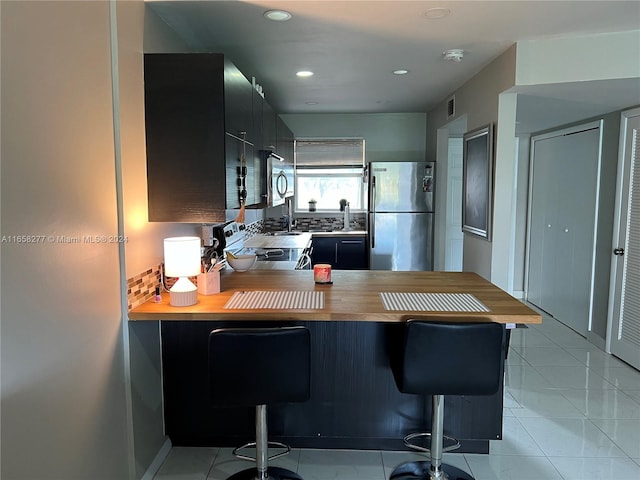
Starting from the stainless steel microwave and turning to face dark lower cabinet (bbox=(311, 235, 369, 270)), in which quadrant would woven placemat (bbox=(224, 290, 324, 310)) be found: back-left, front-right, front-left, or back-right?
back-right

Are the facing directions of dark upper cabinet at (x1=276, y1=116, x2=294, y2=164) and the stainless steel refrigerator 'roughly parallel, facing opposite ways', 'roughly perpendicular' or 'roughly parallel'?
roughly perpendicular

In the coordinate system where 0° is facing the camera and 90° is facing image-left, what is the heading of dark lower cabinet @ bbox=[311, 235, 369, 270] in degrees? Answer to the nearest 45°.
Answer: approximately 0°

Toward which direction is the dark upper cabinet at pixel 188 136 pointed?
to the viewer's right

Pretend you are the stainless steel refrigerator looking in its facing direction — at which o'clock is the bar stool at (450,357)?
The bar stool is roughly at 12 o'clock from the stainless steel refrigerator.

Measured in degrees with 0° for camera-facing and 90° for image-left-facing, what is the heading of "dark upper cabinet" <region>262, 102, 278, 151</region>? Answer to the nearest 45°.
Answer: approximately 270°

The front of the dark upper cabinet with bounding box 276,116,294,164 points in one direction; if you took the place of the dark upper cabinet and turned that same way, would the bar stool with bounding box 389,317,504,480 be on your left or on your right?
on your right

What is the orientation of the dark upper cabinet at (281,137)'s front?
to the viewer's right

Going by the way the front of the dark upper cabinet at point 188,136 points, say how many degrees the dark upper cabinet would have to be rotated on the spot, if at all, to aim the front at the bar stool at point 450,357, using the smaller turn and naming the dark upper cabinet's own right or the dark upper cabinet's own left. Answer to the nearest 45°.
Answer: approximately 45° to the dark upper cabinet's own right

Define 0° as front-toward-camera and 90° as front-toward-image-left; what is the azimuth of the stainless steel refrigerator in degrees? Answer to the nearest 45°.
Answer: approximately 0°

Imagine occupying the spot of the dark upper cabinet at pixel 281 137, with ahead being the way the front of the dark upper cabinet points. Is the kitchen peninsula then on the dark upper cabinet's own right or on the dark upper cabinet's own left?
on the dark upper cabinet's own right

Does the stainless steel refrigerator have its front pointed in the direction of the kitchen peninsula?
yes

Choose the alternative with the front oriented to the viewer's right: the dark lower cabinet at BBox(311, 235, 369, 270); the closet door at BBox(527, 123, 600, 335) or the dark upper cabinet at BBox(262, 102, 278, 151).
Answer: the dark upper cabinet

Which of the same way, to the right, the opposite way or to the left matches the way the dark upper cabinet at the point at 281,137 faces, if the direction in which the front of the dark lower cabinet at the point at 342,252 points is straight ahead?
to the left

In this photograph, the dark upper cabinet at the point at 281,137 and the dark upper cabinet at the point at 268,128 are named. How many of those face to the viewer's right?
2
